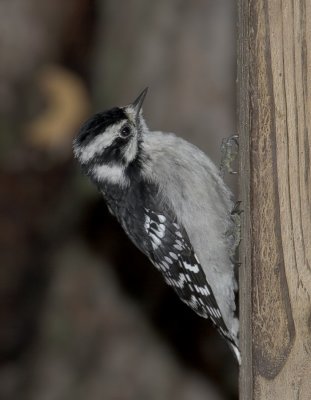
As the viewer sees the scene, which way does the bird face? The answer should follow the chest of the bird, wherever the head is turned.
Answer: to the viewer's right
